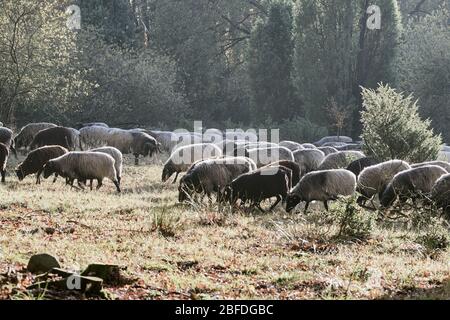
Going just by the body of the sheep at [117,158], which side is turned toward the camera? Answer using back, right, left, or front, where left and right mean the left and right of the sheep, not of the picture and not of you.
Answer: left

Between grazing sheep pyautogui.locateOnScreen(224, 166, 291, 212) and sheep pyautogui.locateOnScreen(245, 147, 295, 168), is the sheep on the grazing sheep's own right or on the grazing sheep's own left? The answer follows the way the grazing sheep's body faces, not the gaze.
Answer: on the grazing sheep's own right

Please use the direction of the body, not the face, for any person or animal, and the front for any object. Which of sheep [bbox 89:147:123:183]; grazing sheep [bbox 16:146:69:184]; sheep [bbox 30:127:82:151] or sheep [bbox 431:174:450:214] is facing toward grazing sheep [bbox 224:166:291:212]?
sheep [bbox 431:174:450:214]

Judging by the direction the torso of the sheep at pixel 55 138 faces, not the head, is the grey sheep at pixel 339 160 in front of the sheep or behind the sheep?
behind

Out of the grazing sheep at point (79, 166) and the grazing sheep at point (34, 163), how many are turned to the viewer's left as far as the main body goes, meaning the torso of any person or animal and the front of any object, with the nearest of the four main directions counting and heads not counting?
2

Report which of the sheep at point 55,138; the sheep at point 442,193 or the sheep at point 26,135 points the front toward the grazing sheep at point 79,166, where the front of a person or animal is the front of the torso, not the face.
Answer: the sheep at point 442,193

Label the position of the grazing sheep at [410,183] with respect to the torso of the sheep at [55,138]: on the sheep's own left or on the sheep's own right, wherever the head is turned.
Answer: on the sheep's own left

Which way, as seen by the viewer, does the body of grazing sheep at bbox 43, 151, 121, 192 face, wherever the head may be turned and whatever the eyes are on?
to the viewer's left

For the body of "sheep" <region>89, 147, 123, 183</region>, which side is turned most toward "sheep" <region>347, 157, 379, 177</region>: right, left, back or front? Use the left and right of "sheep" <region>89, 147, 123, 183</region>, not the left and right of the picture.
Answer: back

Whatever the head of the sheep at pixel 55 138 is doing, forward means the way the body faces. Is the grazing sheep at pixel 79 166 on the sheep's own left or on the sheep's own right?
on the sheep's own left

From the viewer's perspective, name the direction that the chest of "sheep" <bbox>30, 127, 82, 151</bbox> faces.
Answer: to the viewer's left

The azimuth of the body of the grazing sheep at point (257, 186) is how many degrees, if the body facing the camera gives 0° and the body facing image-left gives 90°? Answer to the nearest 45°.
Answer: approximately 90°

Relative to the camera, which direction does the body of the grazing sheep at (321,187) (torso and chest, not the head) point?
to the viewer's left

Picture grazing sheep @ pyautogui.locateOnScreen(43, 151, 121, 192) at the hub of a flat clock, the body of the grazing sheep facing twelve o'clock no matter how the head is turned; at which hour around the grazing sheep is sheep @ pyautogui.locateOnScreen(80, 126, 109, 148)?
The sheep is roughly at 3 o'clock from the grazing sheep.

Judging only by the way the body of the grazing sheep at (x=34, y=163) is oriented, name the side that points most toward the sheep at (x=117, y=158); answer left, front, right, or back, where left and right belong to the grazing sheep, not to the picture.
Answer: back

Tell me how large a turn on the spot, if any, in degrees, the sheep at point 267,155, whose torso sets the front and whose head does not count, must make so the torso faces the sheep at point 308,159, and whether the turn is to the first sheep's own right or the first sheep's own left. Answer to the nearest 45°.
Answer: approximately 135° to the first sheep's own right

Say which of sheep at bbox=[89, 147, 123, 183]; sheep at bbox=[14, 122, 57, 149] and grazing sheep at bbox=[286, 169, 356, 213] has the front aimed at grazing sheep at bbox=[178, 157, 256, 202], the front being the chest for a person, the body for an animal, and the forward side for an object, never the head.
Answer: grazing sheep at bbox=[286, 169, 356, 213]
